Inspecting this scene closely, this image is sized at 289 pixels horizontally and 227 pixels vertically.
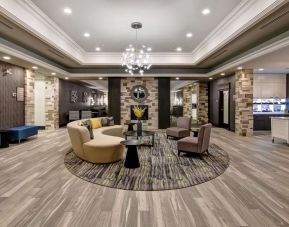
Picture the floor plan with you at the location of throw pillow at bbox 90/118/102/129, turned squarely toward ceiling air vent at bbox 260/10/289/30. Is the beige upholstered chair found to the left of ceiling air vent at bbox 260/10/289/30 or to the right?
left

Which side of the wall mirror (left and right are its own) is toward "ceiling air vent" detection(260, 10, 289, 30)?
front

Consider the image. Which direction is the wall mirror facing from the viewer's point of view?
toward the camera

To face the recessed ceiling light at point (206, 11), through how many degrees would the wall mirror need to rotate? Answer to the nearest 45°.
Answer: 0° — it already faces it

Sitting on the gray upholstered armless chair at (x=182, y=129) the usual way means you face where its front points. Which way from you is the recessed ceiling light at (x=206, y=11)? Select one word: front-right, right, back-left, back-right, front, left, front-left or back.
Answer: front-left

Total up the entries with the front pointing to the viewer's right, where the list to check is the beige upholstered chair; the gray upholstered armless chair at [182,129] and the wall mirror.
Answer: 0

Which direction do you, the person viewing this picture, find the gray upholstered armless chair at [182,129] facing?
facing the viewer and to the left of the viewer

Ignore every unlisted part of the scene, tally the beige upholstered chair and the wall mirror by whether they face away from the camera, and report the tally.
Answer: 1

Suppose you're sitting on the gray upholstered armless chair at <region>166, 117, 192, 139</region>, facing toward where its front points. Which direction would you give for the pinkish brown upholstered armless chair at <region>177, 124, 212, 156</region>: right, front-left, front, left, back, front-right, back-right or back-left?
front-left

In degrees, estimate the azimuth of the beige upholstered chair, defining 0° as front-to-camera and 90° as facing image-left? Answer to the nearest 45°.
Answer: approximately 180°
